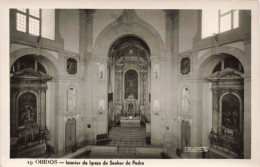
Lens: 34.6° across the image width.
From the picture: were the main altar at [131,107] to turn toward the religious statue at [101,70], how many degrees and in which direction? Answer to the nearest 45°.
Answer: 0° — it already faces it

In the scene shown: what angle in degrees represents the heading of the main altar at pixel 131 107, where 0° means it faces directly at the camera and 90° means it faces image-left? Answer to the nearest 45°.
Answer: approximately 0°
